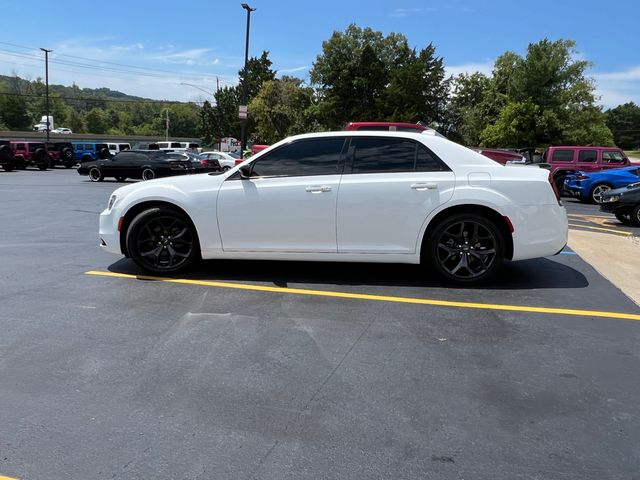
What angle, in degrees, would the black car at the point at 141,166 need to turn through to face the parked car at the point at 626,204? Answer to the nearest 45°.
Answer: approximately 180°

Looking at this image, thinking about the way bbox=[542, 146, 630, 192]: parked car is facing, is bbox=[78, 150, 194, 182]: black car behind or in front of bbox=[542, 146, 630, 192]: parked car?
behind

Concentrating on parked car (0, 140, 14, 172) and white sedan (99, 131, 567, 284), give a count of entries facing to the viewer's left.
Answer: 1

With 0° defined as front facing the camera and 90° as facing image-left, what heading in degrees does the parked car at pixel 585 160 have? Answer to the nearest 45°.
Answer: approximately 270°

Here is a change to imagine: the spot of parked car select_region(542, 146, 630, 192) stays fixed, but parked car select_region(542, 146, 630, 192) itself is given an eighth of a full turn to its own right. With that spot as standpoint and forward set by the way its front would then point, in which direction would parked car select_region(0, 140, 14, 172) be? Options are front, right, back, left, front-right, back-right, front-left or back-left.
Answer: back-right

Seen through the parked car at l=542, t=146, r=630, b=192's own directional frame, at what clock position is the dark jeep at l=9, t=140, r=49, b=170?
The dark jeep is roughly at 6 o'clock from the parked car.

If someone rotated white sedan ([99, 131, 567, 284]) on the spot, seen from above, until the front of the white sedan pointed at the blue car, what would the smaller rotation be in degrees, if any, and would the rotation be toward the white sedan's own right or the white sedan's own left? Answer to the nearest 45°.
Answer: approximately 135° to the white sedan's own right

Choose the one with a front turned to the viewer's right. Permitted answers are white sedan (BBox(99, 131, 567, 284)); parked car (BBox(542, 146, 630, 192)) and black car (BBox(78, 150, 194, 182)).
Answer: the parked car

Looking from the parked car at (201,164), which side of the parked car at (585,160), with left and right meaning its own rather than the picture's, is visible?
back

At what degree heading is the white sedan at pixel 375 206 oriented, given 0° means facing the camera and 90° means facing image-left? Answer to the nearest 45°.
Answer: approximately 90°

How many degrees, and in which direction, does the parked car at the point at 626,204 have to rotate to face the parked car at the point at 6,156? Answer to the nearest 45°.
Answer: approximately 45° to its right

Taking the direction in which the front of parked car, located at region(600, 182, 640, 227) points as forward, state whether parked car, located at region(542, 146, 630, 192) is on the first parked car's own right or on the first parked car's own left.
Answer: on the first parked car's own right

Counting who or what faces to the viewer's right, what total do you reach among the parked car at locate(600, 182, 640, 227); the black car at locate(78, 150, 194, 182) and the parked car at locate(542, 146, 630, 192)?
1

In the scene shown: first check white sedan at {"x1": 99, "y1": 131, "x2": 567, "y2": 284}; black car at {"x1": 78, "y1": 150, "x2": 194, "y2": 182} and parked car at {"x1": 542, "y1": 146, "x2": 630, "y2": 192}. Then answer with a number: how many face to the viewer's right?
1
